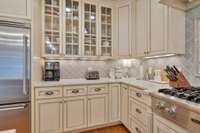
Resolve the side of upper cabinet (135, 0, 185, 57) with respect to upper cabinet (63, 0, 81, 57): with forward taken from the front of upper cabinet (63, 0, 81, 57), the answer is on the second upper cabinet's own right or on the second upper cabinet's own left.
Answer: on the second upper cabinet's own left

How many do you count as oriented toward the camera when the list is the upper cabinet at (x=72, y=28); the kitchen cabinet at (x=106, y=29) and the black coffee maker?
3

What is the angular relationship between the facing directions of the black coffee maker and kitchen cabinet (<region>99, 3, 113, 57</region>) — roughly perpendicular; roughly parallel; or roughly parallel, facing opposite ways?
roughly parallel

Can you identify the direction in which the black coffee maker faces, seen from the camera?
facing the viewer

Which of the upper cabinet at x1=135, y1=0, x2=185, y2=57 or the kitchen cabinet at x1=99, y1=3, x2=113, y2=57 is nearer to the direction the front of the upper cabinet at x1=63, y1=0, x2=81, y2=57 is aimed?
the upper cabinet

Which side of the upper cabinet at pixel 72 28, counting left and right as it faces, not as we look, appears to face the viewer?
front

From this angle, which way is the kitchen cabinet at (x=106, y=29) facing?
toward the camera

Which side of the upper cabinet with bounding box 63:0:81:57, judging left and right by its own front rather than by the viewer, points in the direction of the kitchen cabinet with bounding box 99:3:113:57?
left
